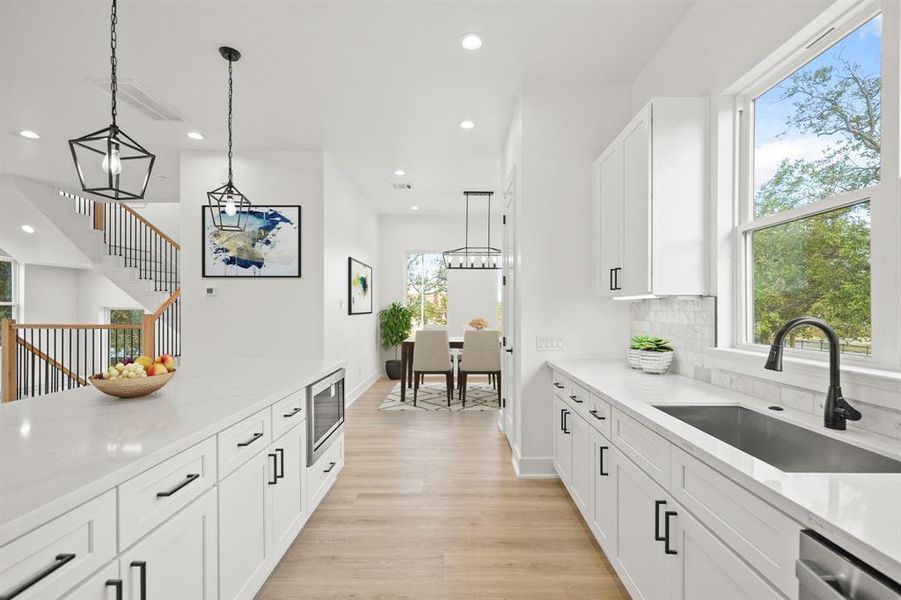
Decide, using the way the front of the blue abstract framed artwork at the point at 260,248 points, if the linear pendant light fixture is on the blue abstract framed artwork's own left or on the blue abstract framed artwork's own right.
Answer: on the blue abstract framed artwork's own left

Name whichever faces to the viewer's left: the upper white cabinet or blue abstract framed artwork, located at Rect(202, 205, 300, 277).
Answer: the upper white cabinet

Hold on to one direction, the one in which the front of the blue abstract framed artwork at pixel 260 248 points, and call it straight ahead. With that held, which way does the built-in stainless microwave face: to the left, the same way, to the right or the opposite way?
to the left

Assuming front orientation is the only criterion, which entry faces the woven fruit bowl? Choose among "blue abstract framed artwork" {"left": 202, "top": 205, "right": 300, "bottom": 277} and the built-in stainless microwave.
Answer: the blue abstract framed artwork

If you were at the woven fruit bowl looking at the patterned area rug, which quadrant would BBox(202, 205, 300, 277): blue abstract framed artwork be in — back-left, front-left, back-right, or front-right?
front-left

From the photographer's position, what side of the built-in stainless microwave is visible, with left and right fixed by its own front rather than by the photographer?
right

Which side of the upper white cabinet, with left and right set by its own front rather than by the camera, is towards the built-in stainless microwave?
front

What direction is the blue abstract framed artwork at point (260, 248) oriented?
toward the camera

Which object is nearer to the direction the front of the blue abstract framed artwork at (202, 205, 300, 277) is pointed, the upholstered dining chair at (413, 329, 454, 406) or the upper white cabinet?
the upper white cabinet

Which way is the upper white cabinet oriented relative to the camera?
to the viewer's left

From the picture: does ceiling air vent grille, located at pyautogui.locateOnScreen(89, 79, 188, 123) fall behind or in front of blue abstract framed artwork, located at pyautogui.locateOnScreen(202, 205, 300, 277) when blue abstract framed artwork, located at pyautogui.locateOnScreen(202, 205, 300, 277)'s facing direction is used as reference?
in front

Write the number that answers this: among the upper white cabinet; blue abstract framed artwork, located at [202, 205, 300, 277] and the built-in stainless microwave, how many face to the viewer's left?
1

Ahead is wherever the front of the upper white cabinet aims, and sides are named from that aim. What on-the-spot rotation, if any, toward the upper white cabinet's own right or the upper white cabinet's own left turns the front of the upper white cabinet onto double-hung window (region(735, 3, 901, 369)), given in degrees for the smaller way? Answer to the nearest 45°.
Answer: approximately 135° to the upper white cabinet's own left

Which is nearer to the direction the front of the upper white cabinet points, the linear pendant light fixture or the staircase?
the staircase
